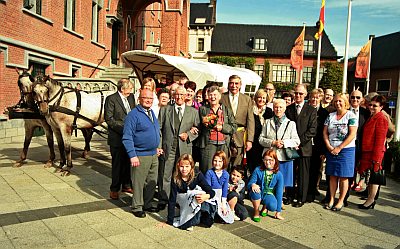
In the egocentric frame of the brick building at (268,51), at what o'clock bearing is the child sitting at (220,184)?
The child sitting is roughly at 12 o'clock from the brick building.

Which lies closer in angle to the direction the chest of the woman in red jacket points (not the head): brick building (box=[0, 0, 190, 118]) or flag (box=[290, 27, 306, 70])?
the brick building

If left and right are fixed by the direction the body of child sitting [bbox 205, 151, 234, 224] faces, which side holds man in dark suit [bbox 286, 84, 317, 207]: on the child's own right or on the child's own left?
on the child's own left

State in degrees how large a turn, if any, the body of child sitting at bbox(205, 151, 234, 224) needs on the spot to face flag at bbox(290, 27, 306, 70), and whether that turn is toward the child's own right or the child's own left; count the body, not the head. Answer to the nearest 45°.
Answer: approximately 180°
